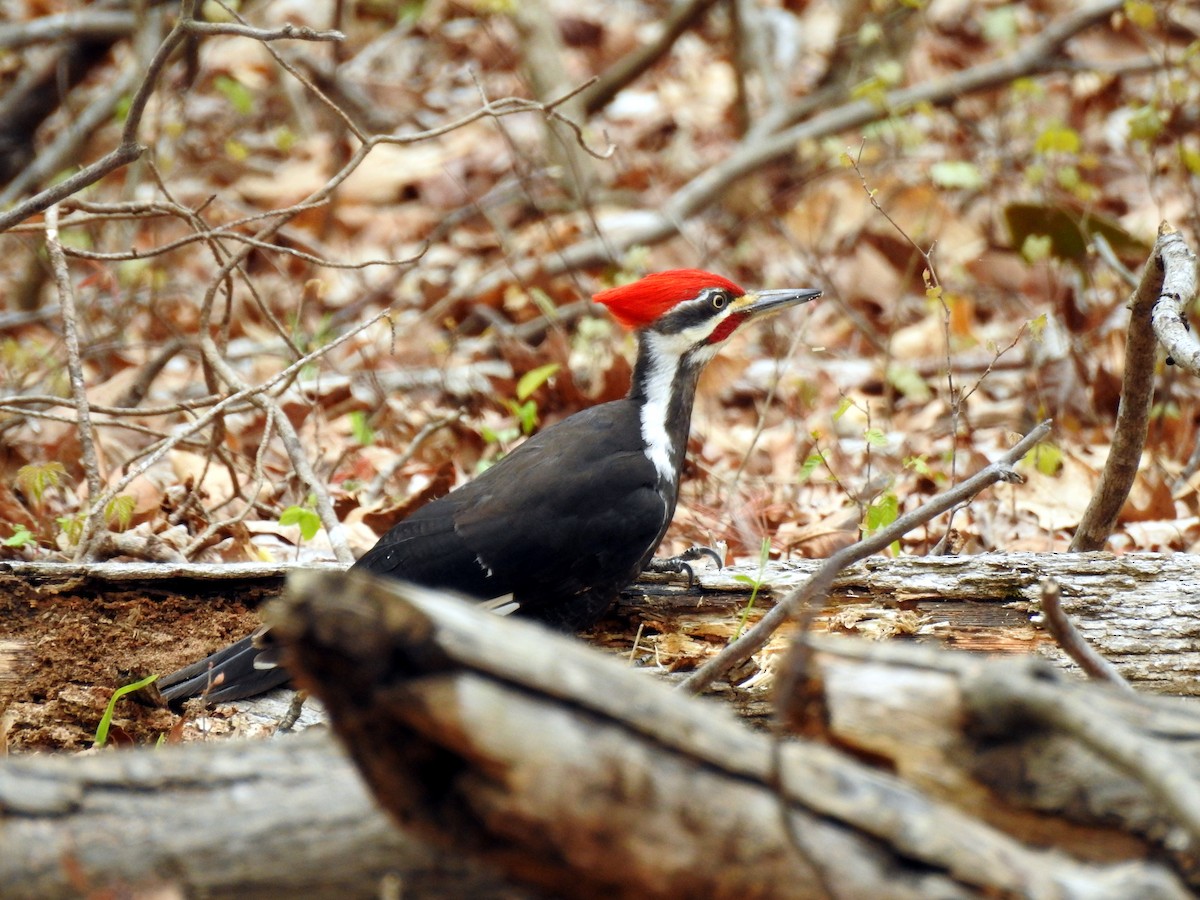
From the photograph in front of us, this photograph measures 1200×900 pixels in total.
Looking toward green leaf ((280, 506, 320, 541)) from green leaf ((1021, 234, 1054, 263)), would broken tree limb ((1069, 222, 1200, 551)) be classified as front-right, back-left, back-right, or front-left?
front-left

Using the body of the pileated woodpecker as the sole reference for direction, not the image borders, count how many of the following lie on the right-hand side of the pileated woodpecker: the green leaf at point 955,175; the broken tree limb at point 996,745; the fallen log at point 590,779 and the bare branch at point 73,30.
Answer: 2

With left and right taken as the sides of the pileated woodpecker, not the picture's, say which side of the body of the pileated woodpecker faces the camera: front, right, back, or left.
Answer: right

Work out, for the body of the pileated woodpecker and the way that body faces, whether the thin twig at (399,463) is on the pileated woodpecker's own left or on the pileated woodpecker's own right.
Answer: on the pileated woodpecker's own left

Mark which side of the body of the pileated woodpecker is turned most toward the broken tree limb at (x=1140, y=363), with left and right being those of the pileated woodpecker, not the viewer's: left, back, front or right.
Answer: front

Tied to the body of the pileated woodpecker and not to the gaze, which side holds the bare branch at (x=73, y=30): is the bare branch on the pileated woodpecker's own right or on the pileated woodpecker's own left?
on the pileated woodpecker's own left

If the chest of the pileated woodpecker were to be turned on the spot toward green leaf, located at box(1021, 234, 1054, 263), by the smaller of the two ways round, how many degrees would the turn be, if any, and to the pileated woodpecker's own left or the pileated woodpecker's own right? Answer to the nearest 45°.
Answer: approximately 45° to the pileated woodpecker's own left

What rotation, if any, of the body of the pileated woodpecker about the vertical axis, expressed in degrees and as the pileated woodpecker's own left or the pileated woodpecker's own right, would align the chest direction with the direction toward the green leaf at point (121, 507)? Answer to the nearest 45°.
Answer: approximately 180°

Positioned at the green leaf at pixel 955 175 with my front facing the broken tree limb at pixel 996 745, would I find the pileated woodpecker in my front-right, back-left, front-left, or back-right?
front-right

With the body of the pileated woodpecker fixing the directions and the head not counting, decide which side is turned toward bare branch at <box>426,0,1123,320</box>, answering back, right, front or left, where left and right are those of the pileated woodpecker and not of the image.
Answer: left

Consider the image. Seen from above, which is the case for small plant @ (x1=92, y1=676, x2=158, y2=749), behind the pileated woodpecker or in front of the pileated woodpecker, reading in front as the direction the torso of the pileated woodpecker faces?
behind

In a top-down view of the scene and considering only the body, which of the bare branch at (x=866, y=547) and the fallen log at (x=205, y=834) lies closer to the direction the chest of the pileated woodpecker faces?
the bare branch
